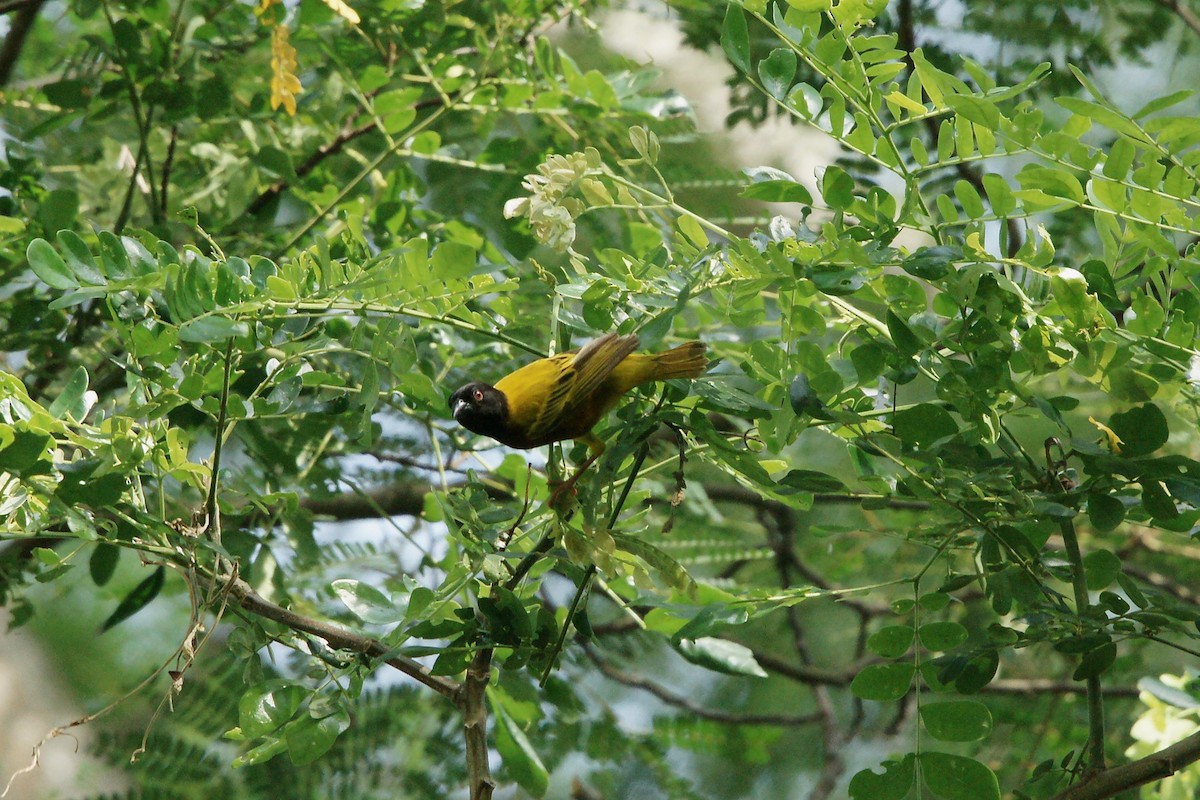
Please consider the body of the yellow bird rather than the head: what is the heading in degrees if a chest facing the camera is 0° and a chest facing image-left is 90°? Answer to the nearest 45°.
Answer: approximately 90°

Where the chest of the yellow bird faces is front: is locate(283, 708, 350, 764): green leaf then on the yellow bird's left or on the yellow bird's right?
on the yellow bird's left

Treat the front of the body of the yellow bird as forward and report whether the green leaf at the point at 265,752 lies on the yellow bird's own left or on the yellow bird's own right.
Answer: on the yellow bird's own left

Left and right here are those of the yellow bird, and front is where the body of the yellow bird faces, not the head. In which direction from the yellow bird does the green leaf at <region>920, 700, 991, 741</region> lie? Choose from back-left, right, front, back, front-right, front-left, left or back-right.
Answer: back-left

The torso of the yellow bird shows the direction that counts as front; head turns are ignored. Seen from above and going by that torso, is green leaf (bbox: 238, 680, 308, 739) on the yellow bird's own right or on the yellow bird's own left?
on the yellow bird's own left

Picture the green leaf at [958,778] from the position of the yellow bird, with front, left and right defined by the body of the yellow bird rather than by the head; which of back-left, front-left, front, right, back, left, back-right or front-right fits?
back-left
